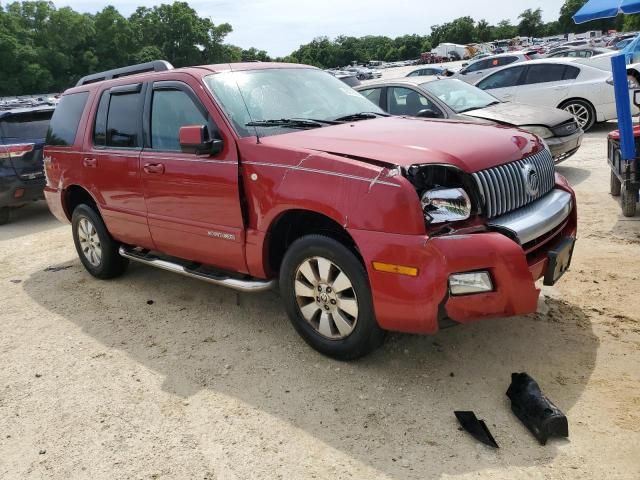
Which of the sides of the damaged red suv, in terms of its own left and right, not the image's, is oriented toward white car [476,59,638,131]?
left

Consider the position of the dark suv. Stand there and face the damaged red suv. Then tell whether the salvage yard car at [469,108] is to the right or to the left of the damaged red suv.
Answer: left

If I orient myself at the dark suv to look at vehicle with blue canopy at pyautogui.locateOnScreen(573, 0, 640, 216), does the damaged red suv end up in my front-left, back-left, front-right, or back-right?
front-right

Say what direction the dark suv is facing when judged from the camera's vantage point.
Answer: facing away from the viewer and to the left of the viewer

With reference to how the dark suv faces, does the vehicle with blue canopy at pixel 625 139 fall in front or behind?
behind

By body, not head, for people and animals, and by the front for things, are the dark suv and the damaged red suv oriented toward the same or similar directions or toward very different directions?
very different directions

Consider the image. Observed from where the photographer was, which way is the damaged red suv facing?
facing the viewer and to the right of the viewer

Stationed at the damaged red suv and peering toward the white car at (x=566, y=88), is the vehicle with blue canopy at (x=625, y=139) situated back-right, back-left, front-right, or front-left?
front-right

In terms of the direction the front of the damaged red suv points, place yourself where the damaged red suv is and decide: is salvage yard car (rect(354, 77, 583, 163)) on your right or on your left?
on your left

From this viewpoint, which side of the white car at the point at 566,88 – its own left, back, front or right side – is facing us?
left
